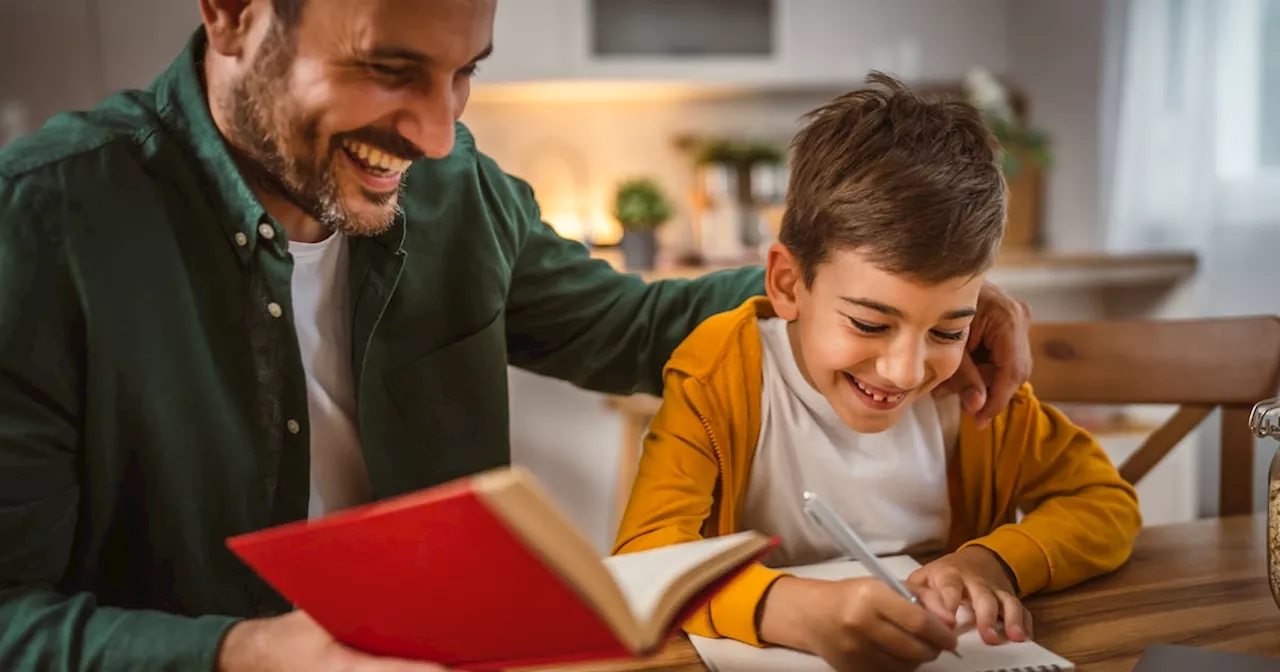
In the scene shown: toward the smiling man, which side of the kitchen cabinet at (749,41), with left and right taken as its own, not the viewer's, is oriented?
front

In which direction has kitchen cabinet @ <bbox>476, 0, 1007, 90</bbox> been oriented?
toward the camera

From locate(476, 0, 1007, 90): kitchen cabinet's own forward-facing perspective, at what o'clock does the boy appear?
The boy is roughly at 12 o'clock from the kitchen cabinet.

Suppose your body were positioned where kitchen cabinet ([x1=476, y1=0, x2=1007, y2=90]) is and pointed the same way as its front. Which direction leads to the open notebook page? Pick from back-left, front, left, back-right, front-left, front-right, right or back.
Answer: front

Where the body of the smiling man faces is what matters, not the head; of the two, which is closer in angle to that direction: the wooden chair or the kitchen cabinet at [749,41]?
the wooden chair

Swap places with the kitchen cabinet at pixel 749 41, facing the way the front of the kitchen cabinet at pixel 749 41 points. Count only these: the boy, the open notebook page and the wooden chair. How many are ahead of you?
3

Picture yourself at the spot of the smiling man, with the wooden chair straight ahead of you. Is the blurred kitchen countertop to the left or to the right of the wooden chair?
left

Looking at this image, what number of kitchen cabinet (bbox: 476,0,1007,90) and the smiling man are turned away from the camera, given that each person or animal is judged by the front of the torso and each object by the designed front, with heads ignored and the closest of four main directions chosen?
0

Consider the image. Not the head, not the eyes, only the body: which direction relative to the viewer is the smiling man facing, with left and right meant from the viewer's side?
facing the viewer and to the right of the viewer

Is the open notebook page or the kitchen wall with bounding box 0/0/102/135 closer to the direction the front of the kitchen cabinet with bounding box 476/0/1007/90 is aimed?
the open notebook page

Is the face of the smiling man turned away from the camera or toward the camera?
toward the camera

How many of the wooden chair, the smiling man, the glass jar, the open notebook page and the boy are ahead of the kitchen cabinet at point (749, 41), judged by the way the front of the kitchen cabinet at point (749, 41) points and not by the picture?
5
